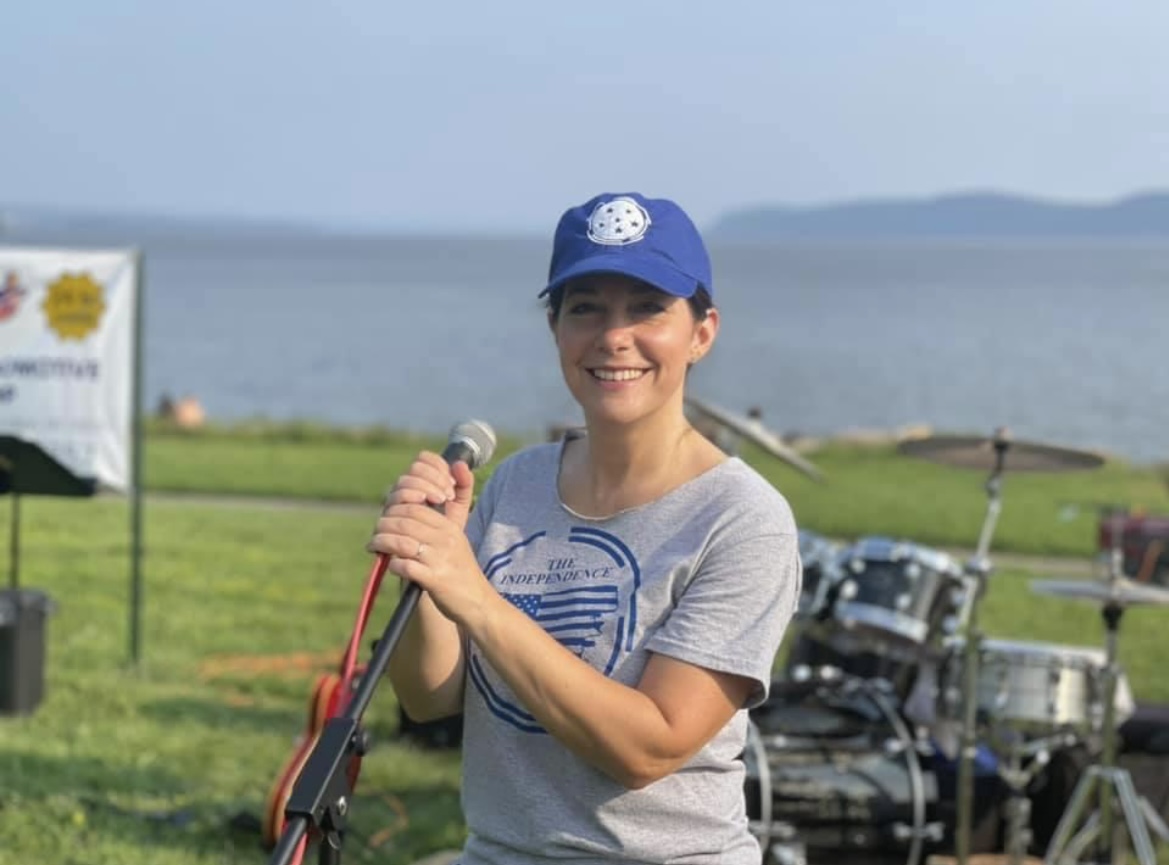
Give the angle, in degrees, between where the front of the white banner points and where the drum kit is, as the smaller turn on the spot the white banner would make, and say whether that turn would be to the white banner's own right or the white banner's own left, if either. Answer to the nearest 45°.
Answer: approximately 45° to the white banner's own left

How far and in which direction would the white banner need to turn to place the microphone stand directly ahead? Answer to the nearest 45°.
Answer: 0° — it already faces it

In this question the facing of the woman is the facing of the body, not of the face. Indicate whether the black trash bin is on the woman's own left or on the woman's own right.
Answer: on the woman's own right

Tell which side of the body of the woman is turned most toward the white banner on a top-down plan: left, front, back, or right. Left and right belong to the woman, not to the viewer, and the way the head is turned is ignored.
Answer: right

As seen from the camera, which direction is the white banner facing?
toward the camera

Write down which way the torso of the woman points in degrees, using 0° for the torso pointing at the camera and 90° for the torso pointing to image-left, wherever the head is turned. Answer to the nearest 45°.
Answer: approximately 45°
